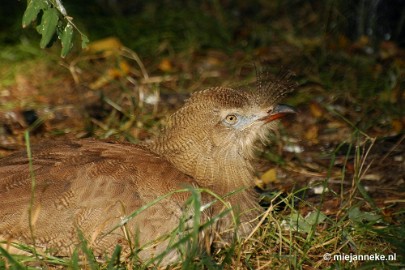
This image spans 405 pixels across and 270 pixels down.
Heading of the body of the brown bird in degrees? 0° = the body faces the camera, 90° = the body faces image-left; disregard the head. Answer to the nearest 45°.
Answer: approximately 270°

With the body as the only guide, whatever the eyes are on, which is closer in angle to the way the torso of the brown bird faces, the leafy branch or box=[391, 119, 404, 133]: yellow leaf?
the yellow leaf

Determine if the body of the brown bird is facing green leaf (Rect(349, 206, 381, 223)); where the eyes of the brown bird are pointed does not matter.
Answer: yes
